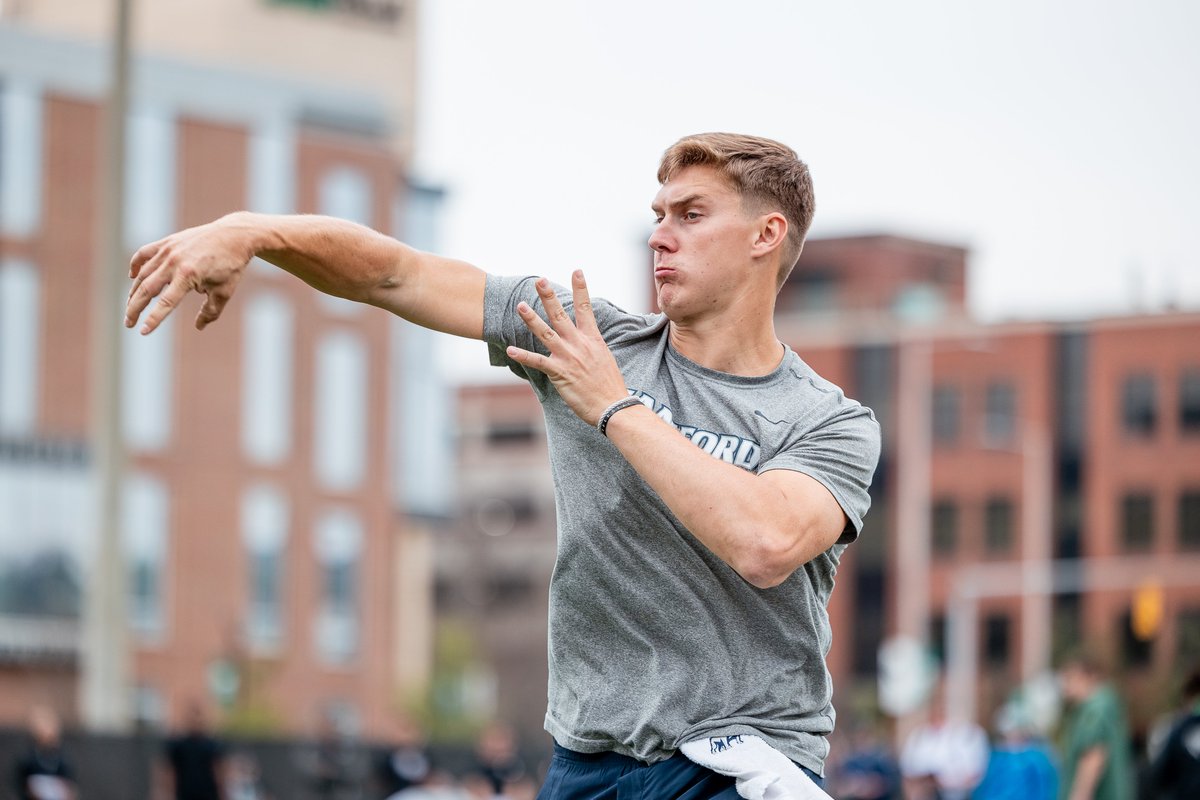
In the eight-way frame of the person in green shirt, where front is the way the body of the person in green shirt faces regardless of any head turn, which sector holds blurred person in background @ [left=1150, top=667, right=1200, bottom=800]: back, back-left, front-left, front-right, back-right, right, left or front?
back-left

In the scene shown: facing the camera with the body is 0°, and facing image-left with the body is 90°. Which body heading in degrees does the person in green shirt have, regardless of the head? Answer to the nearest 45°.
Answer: approximately 90°

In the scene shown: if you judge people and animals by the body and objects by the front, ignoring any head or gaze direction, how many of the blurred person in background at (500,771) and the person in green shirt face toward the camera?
1

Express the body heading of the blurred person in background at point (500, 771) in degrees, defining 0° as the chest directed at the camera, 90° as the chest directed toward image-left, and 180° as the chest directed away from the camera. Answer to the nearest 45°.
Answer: approximately 0°
